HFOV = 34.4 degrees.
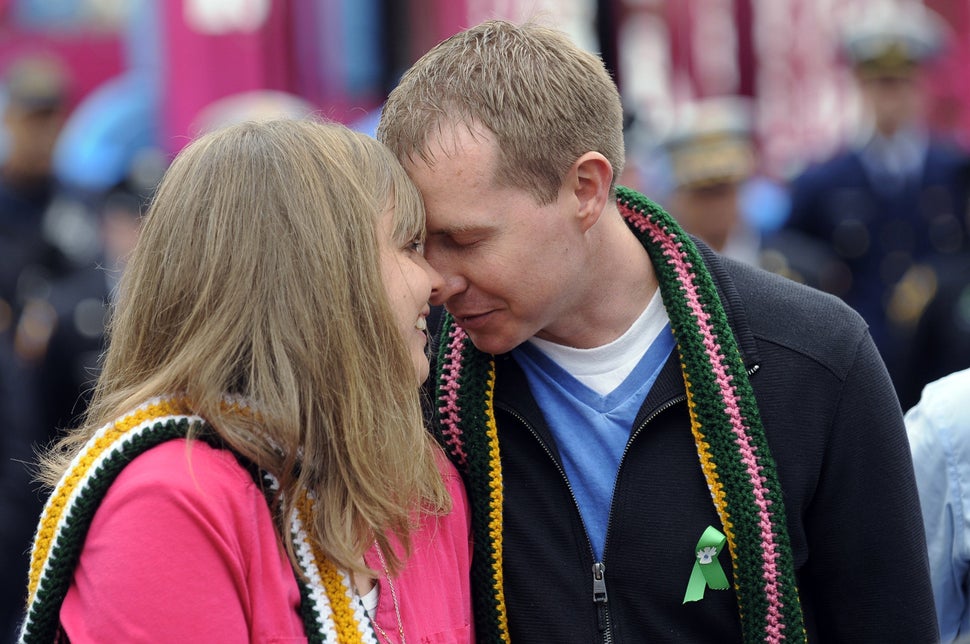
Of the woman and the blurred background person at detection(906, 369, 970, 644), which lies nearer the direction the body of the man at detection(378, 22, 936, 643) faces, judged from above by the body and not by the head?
the woman

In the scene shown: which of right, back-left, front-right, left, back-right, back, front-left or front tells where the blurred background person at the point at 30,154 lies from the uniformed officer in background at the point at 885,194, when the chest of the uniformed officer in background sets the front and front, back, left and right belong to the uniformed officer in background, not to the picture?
right

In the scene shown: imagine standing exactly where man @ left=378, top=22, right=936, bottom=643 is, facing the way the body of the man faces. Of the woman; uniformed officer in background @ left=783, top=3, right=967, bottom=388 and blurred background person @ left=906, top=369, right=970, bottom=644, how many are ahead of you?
1

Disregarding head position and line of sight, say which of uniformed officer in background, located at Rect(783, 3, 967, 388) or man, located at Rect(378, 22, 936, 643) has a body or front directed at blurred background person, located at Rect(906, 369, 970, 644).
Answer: the uniformed officer in background

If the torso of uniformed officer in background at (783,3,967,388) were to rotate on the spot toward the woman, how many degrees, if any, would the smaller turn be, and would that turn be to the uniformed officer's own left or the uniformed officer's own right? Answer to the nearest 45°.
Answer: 0° — they already face them

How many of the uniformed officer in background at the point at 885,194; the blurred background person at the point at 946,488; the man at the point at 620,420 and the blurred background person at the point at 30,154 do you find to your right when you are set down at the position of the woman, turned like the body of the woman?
0

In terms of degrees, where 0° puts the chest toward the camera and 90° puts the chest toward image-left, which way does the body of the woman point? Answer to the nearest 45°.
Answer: approximately 315°

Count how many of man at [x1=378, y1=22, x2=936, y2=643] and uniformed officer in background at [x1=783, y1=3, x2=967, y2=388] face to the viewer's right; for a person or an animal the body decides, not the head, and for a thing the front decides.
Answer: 0

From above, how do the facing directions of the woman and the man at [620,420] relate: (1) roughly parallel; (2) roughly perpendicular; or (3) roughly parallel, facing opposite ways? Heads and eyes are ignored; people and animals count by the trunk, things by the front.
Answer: roughly perpendicular

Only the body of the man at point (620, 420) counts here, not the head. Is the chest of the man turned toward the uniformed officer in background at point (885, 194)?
no

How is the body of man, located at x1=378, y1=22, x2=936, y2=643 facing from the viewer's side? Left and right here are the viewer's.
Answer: facing the viewer and to the left of the viewer

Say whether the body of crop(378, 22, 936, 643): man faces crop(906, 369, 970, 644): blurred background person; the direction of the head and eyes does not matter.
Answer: no

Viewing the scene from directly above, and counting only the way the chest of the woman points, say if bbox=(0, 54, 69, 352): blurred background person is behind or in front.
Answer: behind

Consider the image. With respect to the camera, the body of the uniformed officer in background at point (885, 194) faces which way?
toward the camera

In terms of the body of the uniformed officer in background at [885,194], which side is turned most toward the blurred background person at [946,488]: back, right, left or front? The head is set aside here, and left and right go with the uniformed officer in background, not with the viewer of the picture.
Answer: front

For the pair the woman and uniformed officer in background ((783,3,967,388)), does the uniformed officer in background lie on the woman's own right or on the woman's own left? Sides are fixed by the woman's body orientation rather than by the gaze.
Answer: on the woman's own left

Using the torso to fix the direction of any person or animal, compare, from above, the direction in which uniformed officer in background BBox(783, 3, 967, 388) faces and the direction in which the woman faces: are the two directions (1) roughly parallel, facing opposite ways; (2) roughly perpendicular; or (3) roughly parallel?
roughly perpendicular

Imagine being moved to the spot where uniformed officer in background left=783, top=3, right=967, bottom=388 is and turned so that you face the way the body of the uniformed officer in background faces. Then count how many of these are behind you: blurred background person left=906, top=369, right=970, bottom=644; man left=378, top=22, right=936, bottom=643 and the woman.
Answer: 0

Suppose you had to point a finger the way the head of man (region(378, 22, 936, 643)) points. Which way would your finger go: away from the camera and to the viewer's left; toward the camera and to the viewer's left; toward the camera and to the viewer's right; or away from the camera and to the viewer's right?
toward the camera and to the viewer's left
